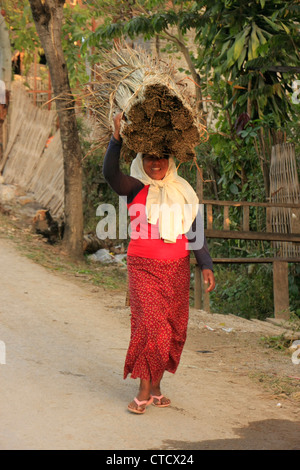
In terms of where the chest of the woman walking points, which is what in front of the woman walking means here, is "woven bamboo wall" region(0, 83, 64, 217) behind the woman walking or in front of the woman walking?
behind

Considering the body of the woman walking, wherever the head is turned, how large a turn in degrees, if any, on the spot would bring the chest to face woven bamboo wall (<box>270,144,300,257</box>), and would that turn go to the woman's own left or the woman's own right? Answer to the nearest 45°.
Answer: approximately 180°

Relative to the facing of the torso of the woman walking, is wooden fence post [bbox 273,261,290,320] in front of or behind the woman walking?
behind

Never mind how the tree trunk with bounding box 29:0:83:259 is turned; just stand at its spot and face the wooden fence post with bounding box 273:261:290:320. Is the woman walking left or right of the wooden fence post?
right

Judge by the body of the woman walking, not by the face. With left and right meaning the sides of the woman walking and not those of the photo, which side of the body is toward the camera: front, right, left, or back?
front

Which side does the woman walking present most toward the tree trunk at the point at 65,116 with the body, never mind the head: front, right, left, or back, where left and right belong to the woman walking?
back

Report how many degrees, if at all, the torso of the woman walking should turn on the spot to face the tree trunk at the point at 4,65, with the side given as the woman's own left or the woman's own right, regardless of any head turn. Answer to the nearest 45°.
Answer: approximately 180°
